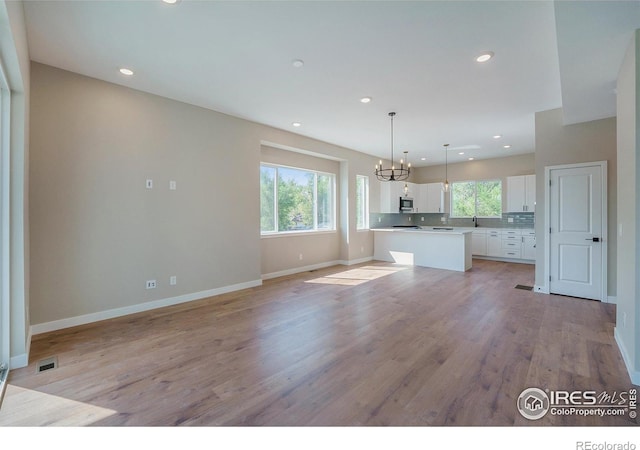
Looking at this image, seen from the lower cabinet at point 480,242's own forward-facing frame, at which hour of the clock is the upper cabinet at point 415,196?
The upper cabinet is roughly at 3 o'clock from the lower cabinet.

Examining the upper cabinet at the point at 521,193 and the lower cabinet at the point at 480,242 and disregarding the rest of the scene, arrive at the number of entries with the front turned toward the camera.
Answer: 2

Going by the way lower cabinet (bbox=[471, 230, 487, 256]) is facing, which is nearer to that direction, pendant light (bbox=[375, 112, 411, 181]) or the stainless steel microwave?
the pendant light

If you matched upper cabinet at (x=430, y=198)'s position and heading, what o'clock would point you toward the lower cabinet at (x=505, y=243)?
The lower cabinet is roughly at 10 o'clock from the upper cabinet.

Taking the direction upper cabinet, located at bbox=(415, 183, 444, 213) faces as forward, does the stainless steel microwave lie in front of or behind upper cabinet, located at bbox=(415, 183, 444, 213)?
in front

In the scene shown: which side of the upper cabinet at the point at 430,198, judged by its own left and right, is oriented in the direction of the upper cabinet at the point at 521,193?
left

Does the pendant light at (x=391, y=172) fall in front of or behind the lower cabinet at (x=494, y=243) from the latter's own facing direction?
in front
